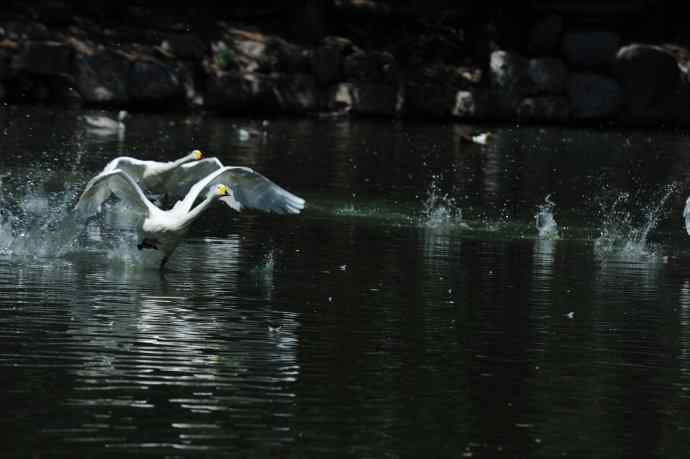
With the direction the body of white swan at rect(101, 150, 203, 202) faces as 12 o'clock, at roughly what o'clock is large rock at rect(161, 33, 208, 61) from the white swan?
The large rock is roughly at 9 o'clock from the white swan.

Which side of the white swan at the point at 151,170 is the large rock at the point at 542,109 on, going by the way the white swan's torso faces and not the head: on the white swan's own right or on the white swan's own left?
on the white swan's own left

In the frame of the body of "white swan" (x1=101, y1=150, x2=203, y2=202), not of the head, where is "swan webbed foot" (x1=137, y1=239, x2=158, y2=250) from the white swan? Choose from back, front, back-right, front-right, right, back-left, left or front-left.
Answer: right

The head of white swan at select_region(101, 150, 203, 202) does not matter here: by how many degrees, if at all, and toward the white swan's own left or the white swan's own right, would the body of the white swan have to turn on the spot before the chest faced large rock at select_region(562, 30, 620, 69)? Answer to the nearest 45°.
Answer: approximately 45° to the white swan's own left

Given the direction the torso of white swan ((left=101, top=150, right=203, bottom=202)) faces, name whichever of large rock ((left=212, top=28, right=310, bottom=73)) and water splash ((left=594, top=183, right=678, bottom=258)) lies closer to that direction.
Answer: the water splash

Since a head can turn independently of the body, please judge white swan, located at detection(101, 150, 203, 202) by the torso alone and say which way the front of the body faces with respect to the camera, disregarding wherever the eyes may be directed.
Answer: to the viewer's right

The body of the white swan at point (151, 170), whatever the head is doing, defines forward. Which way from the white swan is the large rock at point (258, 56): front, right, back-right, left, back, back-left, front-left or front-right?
left

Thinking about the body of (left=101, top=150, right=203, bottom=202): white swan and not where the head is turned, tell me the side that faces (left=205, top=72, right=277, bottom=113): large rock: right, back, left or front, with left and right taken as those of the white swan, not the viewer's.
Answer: left

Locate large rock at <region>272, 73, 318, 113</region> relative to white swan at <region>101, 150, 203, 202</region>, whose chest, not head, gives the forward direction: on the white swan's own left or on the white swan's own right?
on the white swan's own left
